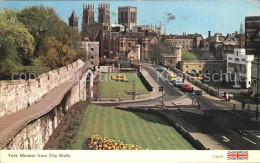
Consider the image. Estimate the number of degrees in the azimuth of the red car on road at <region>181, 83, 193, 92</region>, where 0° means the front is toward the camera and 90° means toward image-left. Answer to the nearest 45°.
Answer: approximately 315°

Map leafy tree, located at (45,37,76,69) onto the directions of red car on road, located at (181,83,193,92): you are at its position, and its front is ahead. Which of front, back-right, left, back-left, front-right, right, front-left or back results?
back

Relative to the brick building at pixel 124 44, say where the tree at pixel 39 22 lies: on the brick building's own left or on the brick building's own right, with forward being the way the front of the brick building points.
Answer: on the brick building's own right

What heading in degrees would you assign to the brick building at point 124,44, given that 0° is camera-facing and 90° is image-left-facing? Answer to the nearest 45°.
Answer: approximately 0°

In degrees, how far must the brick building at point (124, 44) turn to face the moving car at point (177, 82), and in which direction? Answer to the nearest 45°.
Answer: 0° — it already faces it

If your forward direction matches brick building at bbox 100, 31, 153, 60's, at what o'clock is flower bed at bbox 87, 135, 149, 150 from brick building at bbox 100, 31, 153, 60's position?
The flower bed is roughly at 12 o'clock from the brick building.

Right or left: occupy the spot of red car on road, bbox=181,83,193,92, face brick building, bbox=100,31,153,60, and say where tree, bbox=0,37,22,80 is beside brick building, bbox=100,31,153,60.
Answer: left
